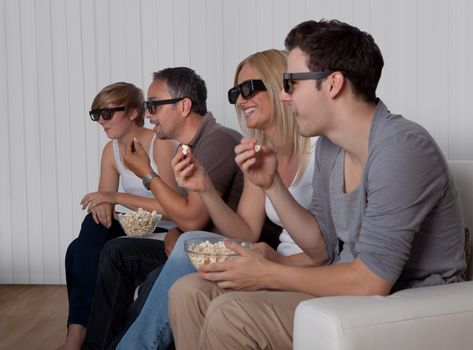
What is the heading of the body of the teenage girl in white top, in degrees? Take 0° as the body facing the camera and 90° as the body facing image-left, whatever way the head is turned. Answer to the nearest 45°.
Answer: approximately 45°

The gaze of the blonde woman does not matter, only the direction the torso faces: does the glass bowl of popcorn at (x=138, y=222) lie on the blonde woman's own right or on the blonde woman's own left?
on the blonde woman's own right

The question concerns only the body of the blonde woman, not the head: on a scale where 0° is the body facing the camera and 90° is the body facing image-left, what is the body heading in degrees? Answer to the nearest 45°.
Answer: approximately 45°

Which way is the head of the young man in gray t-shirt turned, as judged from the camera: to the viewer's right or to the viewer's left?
to the viewer's left

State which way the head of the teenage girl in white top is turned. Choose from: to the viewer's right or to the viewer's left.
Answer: to the viewer's left

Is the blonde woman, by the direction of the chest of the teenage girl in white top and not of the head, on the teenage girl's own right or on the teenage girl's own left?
on the teenage girl's own left

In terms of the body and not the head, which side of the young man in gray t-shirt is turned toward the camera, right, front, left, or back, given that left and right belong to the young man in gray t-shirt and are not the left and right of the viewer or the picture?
left
